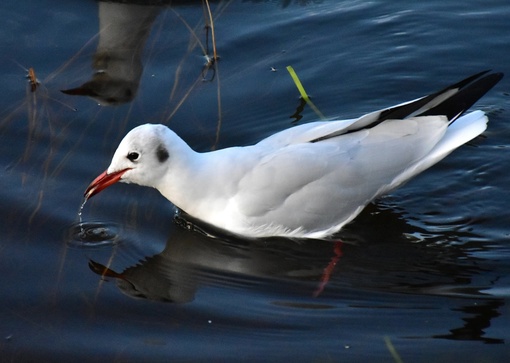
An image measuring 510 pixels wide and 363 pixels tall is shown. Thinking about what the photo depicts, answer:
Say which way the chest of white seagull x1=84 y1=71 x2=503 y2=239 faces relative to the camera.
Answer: to the viewer's left
